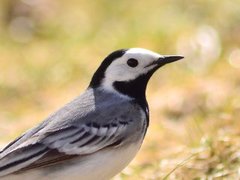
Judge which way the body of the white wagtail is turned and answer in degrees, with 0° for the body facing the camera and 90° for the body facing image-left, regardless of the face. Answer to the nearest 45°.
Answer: approximately 270°
